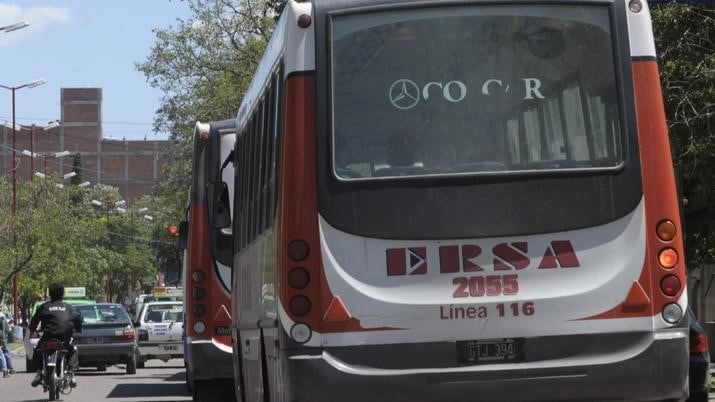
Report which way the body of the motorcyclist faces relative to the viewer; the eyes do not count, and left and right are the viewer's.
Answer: facing away from the viewer

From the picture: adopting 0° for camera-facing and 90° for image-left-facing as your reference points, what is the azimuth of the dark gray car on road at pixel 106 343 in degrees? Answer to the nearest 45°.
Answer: approximately 180°

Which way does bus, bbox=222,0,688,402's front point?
away from the camera

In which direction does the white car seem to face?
away from the camera

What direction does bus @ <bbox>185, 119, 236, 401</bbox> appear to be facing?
away from the camera

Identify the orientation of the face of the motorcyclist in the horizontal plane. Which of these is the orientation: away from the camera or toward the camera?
away from the camera
